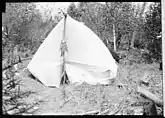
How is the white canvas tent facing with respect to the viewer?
toward the camera

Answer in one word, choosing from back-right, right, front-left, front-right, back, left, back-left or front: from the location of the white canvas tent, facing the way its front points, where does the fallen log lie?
front-left
